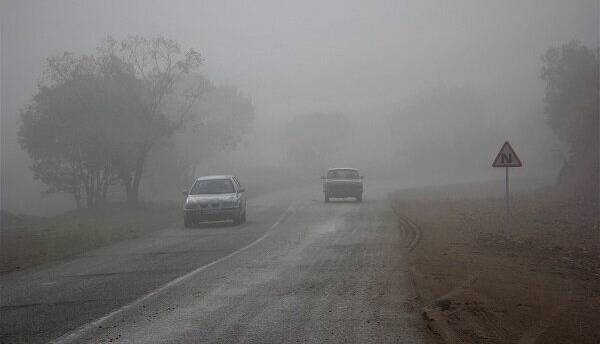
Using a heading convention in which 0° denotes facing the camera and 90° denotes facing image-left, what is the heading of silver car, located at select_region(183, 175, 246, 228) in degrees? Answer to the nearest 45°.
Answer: approximately 0°
